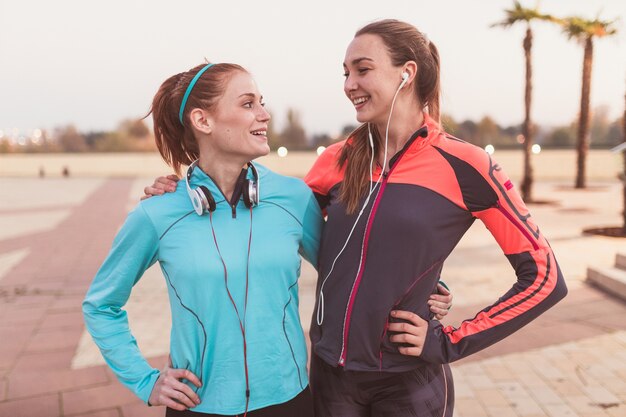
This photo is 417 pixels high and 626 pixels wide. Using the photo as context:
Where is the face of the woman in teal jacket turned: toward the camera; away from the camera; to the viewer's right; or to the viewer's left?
to the viewer's right

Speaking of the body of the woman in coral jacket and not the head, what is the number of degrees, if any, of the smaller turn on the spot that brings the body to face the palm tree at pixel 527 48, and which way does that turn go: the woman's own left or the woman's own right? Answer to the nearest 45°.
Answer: approximately 135° to the woman's own right

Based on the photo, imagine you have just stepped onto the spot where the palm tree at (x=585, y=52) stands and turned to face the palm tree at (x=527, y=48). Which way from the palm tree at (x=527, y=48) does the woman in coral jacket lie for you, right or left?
left

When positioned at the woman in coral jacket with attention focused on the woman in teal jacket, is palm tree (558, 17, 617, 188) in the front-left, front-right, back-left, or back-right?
back-right

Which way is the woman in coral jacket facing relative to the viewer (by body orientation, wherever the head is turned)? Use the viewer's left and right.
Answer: facing the viewer and to the left of the viewer

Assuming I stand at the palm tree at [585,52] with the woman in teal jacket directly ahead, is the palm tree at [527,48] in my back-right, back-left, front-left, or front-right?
front-right

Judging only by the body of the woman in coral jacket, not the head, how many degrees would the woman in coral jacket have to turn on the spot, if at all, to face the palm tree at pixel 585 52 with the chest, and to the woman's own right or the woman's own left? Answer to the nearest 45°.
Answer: approximately 135° to the woman's own right
